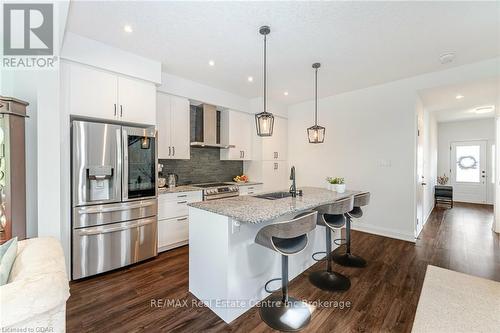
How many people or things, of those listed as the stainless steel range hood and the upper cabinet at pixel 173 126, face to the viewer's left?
0

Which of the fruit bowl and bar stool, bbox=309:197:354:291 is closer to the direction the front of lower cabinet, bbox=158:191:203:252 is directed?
the bar stool

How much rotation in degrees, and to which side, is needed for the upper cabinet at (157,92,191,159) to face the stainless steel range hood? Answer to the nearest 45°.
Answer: approximately 90° to its left

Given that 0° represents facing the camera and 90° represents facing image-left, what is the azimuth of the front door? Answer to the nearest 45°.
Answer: approximately 0°

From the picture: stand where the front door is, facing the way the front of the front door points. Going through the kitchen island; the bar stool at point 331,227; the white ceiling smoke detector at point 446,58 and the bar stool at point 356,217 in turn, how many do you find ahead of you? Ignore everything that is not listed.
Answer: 4

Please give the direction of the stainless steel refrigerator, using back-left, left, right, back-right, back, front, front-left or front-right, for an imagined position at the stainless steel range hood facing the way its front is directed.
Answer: right

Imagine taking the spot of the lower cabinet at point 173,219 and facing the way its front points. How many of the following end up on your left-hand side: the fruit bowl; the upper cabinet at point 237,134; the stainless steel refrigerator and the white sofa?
2

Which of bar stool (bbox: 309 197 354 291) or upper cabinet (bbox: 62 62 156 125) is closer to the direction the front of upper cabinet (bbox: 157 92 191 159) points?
the bar stool

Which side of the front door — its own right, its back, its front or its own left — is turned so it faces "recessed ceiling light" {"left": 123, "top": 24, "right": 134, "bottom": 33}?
front

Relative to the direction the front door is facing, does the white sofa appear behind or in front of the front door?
in front

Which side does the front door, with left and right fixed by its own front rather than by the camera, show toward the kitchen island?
front

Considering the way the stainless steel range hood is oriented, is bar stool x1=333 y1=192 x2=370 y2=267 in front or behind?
in front

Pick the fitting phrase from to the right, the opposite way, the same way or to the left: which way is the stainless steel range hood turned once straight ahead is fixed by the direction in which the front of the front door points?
to the left
